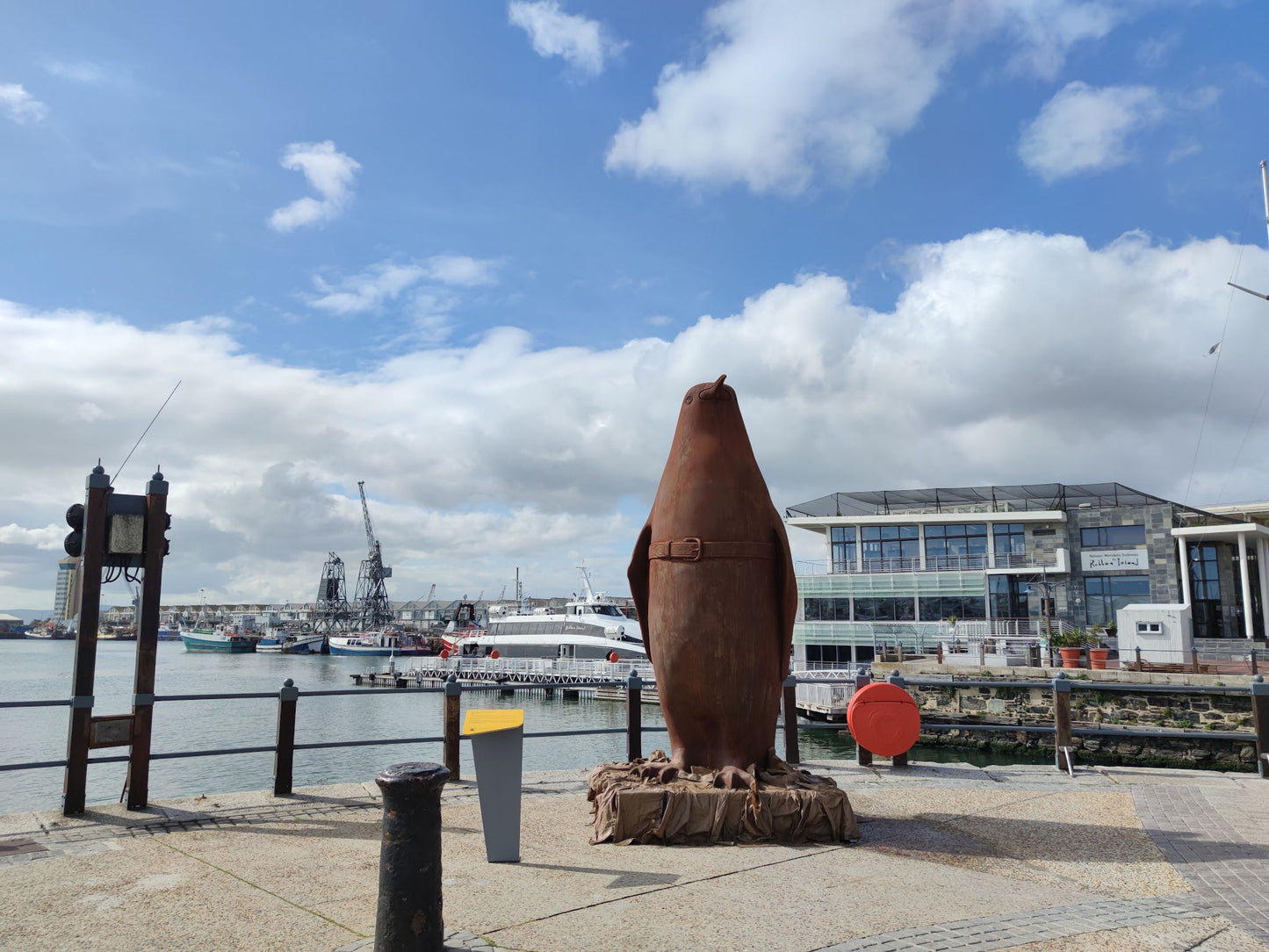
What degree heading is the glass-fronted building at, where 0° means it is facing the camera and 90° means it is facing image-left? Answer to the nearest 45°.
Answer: approximately 0°

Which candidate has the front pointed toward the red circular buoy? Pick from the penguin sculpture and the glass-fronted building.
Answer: the glass-fronted building

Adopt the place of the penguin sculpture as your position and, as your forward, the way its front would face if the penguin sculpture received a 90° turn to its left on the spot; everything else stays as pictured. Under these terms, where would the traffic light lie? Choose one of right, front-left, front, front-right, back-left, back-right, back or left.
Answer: back

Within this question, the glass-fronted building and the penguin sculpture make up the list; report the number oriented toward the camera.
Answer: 2

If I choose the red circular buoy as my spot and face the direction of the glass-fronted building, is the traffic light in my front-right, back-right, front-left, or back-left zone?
back-left

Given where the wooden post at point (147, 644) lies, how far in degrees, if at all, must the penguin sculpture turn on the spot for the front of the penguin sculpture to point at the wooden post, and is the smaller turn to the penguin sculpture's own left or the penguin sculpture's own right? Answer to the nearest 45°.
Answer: approximately 90° to the penguin sculpture's own right

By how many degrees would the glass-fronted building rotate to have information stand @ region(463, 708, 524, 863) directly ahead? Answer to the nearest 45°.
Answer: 0° — it already faces it

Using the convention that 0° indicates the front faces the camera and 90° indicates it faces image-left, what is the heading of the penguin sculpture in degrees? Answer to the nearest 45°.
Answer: approximately 0°

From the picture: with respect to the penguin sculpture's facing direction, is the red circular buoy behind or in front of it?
behind

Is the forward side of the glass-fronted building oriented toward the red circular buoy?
yes

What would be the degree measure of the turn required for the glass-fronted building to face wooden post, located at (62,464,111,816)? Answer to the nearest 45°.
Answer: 0° — it already faces it
